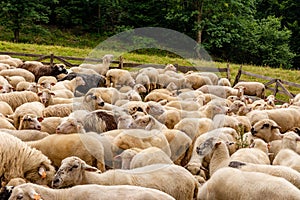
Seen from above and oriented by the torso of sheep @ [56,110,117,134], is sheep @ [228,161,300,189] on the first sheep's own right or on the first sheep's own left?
on the first sheep's own left

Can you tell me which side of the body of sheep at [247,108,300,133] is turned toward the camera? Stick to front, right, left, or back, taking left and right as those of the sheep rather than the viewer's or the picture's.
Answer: left

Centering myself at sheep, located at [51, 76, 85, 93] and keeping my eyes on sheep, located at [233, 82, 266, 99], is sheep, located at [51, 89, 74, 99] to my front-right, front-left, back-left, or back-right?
back-right

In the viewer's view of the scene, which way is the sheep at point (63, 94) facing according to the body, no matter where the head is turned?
to the viewer's left

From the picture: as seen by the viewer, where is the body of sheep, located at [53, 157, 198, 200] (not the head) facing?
to the viewer's left

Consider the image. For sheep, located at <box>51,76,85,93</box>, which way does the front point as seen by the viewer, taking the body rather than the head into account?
to the viewer's right

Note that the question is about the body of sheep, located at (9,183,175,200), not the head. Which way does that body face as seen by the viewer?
to the viewer's left
